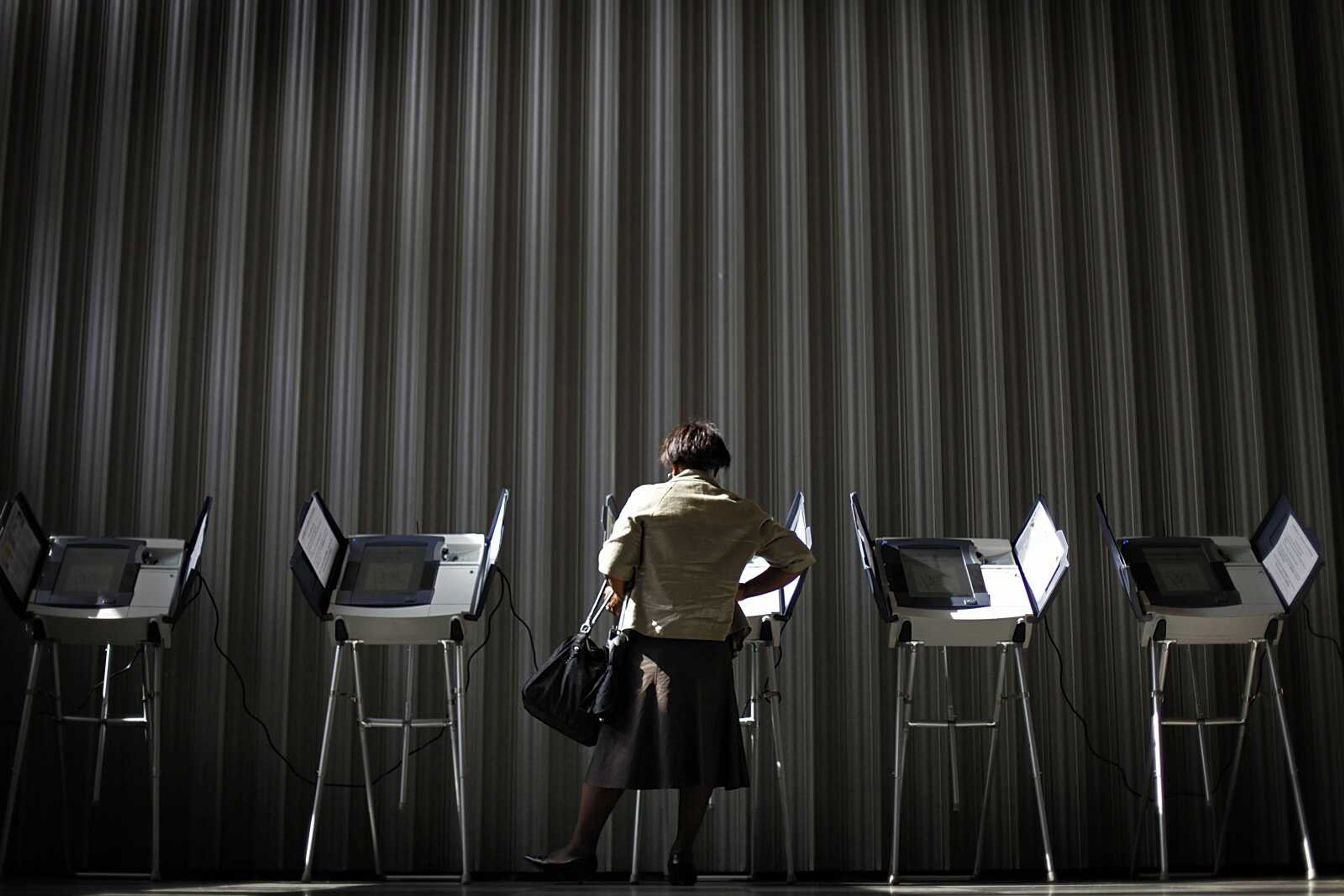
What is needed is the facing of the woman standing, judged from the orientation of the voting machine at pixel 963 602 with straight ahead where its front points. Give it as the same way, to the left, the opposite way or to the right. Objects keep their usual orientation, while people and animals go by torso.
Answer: the opposite way

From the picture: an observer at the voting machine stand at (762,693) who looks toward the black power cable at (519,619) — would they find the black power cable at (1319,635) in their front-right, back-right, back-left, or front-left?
back-right

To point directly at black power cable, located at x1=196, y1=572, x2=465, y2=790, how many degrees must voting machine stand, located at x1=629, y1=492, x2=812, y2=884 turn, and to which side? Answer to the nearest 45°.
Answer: approximately 90° to its right

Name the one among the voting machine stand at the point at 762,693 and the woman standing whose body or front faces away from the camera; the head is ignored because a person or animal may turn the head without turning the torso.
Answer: the woman standing

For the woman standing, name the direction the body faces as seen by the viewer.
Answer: away from the camera

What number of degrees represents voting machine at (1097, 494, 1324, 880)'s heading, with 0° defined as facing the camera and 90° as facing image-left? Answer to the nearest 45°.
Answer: approximately 0°

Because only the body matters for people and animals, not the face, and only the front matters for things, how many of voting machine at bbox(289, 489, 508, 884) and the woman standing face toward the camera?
1
